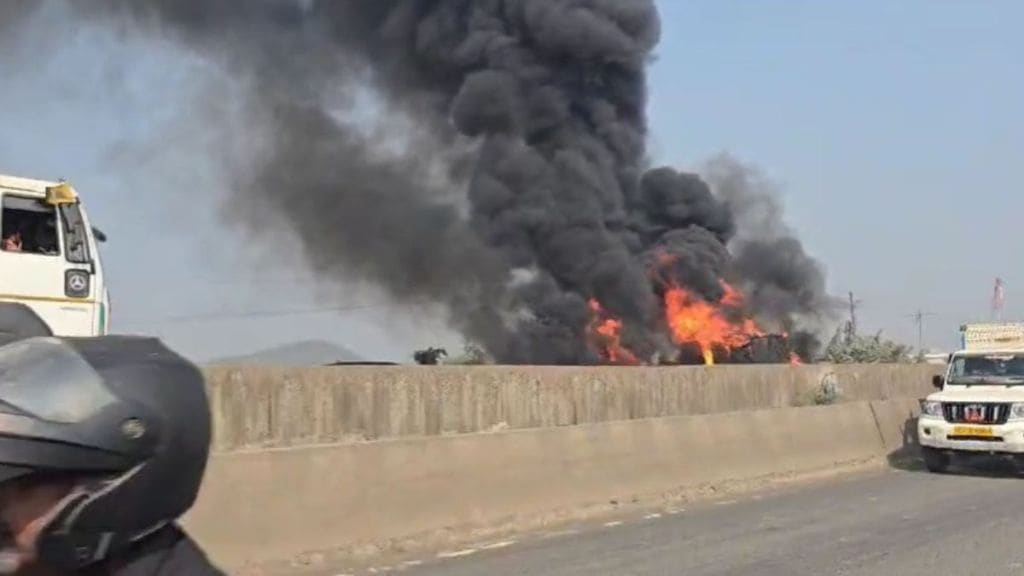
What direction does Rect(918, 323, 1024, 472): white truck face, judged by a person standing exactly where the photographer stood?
facing the viewer

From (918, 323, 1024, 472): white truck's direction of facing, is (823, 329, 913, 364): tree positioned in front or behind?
behind

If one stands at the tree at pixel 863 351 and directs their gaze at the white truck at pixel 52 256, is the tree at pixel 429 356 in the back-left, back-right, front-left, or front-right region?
front-right

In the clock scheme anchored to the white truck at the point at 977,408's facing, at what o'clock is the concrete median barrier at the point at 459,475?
The concrete median barrier is roughly at 1 o'clock from the white truck.

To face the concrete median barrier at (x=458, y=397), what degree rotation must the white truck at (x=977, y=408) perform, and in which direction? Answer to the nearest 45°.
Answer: approximately 45° to its right

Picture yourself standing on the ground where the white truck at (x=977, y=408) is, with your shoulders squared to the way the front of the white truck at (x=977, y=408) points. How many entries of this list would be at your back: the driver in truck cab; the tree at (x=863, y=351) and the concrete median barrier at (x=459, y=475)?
1

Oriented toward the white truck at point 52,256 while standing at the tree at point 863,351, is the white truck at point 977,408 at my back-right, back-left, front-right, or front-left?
front-left

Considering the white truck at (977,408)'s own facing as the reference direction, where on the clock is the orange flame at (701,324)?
The orange flame is roughly at 5 o'clock from the white truck.

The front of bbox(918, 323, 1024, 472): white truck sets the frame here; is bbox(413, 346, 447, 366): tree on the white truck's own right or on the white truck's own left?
on the white truck's own right

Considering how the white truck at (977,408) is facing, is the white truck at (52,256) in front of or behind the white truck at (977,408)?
in front
